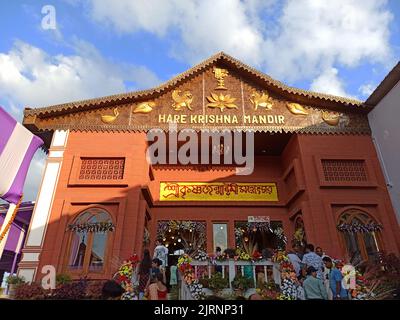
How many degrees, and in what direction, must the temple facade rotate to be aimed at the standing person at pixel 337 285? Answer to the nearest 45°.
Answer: approximately 45° to its left

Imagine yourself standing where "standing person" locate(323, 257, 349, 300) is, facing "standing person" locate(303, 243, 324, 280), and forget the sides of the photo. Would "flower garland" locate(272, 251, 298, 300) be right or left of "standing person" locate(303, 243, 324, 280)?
left

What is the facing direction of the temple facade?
toward the camera

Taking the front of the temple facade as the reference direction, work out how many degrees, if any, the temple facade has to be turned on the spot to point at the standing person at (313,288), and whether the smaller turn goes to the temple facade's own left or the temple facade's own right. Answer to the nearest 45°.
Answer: approximately 45° to the temple facade's own left

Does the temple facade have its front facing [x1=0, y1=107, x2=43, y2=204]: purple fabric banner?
no

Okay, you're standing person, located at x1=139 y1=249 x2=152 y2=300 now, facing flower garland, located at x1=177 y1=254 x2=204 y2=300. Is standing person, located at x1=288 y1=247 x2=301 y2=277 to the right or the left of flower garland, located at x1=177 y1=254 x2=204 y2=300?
left

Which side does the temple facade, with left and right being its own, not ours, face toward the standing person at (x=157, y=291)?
front

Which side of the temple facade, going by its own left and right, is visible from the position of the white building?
left

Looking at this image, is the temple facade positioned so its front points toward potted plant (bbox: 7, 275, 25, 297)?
no
